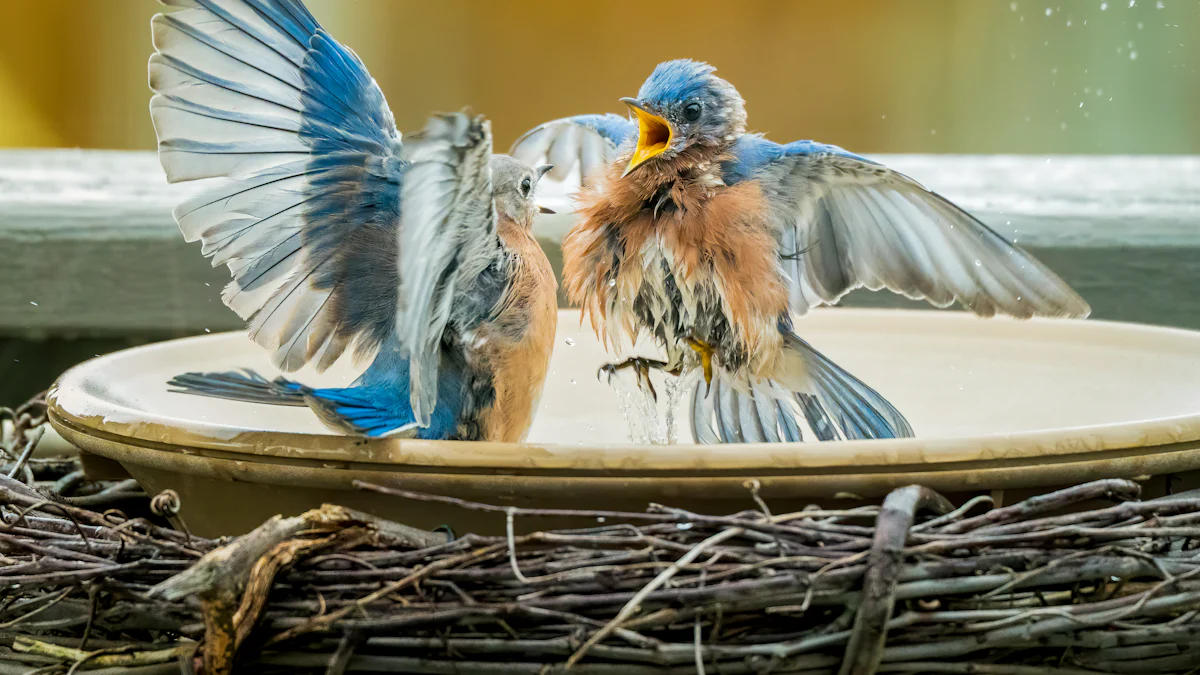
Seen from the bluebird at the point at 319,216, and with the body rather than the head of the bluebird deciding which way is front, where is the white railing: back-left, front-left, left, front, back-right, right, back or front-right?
left

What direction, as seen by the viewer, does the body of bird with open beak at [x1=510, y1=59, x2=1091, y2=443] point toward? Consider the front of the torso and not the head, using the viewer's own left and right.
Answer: facing the viewer and to the left of the viewer

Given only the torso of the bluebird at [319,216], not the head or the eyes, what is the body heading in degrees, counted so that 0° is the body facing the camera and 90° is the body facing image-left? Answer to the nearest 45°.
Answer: approximately 270°

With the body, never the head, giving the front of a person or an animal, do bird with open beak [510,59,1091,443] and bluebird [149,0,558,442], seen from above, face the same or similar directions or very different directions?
very different directions

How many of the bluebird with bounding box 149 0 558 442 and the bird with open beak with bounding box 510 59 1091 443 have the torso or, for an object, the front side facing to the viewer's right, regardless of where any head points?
1
